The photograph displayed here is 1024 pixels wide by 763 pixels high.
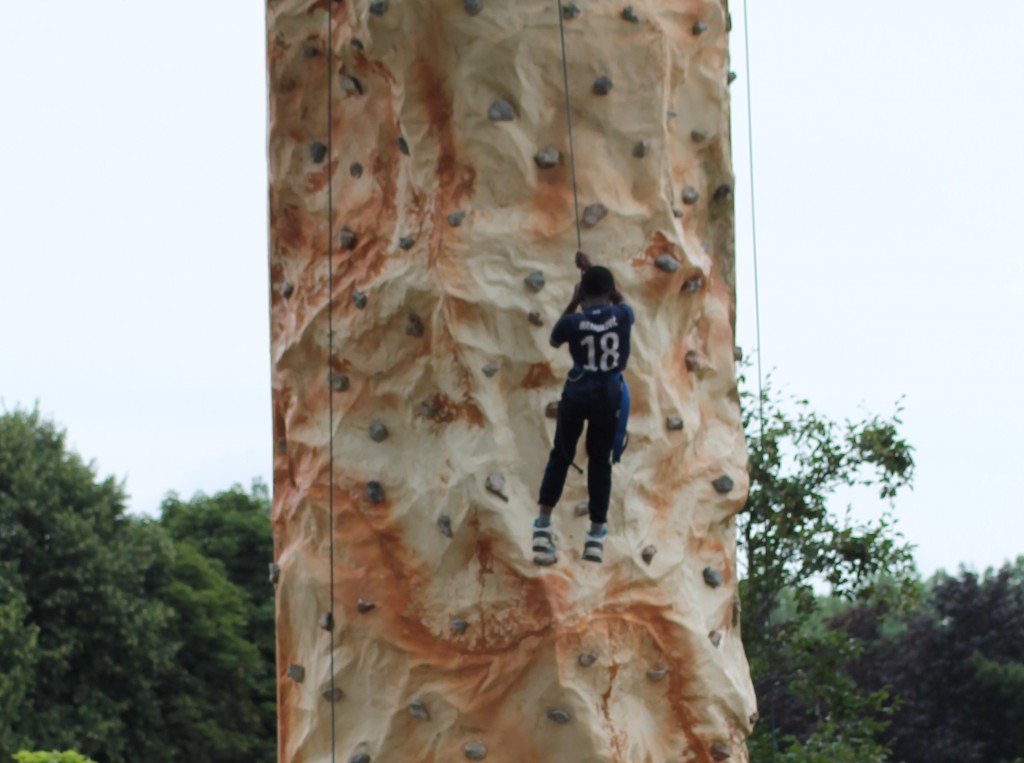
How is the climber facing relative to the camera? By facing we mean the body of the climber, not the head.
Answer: away from the camera

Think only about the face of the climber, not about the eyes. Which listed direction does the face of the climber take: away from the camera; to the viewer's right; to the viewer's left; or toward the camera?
away from the camera

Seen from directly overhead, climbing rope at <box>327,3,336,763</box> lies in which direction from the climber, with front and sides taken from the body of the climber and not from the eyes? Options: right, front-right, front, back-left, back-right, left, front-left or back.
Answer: front-left
